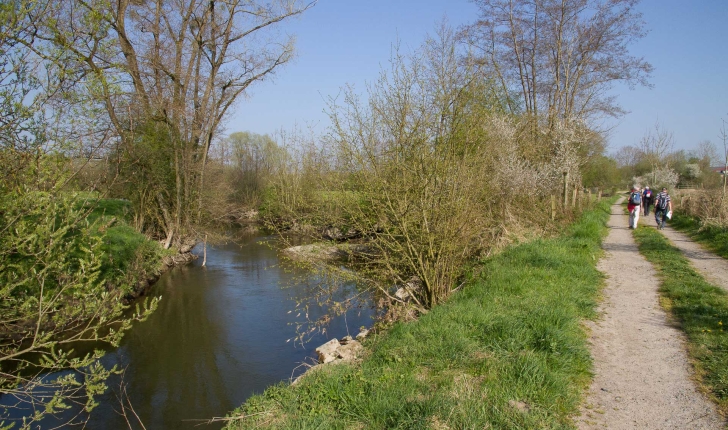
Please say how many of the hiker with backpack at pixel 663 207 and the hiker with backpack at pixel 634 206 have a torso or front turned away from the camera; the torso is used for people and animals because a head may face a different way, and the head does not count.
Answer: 2

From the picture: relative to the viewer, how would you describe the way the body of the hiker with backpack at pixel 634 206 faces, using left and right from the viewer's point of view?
facing away from the viewer

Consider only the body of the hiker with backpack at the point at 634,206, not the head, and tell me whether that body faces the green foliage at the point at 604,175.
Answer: yes

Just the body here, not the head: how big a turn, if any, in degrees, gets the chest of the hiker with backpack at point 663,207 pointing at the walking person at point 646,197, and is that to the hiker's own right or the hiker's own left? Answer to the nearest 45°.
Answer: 0° — they already face them

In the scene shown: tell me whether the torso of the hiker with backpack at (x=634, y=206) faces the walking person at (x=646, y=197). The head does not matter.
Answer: yes

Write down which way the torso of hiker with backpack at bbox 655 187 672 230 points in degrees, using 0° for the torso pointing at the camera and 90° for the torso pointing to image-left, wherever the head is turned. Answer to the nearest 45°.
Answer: approximately 180°

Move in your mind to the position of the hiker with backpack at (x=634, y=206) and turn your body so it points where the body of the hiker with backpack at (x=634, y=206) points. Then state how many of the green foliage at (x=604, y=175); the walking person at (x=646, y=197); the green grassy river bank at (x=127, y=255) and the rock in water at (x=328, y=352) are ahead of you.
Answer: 2

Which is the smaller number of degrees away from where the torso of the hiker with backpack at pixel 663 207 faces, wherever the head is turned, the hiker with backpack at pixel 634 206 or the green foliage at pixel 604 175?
the green foliage

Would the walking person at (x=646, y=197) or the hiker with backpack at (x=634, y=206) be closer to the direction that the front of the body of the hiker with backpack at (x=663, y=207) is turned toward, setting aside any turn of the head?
the walking person

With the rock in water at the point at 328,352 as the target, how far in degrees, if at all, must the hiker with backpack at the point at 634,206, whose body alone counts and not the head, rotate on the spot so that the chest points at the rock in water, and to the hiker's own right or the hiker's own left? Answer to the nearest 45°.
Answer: approximately 180°

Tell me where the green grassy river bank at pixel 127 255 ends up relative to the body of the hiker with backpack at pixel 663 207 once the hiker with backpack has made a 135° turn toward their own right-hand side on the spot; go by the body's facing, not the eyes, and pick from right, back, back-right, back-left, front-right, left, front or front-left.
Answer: right

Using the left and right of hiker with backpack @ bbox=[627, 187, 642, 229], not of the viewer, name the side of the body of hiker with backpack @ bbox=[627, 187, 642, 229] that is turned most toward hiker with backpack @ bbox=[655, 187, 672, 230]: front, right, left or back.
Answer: right

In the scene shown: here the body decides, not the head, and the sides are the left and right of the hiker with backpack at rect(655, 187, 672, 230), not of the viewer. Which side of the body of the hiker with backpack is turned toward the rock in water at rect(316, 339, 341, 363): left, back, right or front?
back
